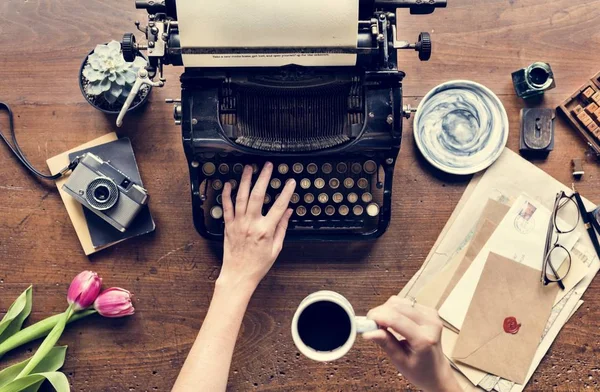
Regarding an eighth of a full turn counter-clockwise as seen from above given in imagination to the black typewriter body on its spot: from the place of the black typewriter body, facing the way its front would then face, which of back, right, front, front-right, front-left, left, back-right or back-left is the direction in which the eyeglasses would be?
front-left

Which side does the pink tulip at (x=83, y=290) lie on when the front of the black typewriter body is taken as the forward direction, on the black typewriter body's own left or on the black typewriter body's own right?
on the black typewriter body's own right

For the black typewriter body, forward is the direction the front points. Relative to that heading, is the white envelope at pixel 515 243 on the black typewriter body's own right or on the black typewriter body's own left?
on the black typewriter body's own left

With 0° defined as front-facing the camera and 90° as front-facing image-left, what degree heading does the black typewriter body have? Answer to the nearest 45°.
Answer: approximately 0°
